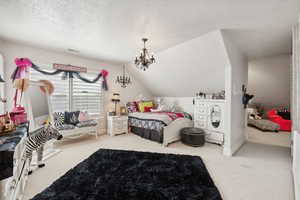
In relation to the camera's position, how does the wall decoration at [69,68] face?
facing the viewer and to the right of the viewer

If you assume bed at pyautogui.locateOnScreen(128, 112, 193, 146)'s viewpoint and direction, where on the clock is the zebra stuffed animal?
The zebra stuffed animal is roughly at 3 o'clock from the bed.

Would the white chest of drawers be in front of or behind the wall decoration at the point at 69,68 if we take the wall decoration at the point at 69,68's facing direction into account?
in front

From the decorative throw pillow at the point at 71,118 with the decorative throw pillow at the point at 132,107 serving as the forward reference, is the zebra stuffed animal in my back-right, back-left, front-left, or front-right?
back-right

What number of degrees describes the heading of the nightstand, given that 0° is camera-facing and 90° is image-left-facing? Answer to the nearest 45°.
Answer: approximately 315°

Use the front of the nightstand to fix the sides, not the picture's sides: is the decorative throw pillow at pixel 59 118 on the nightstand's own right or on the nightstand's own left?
on the nightstand's own right

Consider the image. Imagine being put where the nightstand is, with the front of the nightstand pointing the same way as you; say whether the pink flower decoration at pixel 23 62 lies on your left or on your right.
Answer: on your right

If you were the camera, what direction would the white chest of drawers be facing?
facing the viewer and to the left of the viewer
